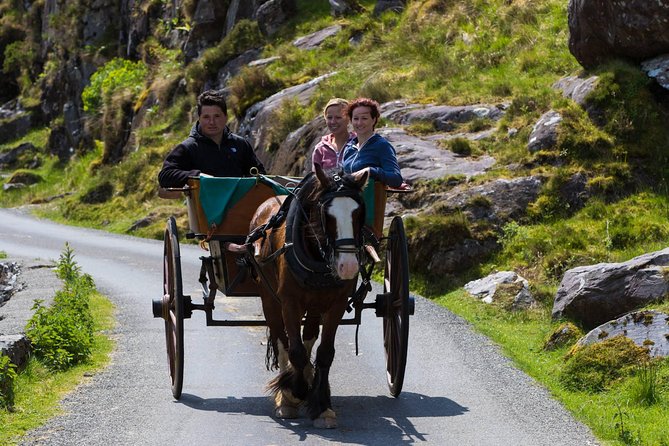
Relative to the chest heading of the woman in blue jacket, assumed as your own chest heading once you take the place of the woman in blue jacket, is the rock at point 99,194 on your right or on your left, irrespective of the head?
on your right

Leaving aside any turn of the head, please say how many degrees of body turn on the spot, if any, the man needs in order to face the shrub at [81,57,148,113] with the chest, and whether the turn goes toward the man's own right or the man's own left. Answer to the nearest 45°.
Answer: approximately 180°

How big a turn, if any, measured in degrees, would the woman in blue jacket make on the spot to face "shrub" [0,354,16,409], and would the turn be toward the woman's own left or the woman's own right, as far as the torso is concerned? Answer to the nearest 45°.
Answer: approximately 45° to the woman's own right

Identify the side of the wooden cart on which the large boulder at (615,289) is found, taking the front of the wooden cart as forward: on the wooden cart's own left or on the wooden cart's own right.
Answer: on the wooden cart's own left

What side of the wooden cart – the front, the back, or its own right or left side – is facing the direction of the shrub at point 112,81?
back

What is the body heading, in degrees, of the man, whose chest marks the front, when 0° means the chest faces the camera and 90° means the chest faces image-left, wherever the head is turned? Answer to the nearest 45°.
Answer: approximately 0°

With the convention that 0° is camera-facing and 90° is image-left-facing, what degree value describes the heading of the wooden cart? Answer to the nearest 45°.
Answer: approximately 0°

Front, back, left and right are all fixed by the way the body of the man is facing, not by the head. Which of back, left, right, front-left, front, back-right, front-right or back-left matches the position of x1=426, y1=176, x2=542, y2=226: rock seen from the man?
back-left

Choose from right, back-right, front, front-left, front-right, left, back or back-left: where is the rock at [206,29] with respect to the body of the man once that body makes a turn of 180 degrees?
front

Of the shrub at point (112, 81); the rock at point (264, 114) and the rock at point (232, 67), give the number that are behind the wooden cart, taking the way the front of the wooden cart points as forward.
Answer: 3

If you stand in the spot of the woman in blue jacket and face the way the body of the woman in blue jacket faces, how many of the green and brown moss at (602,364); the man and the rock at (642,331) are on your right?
1
